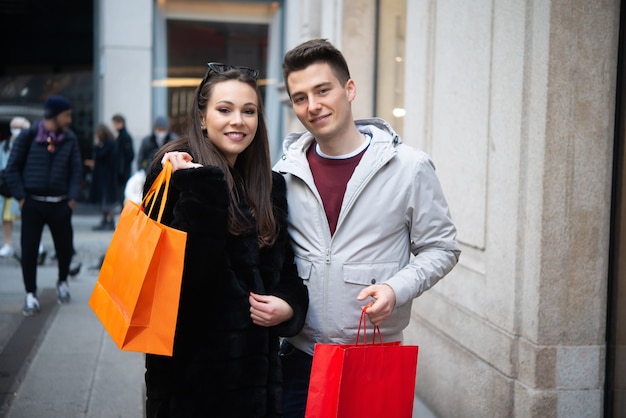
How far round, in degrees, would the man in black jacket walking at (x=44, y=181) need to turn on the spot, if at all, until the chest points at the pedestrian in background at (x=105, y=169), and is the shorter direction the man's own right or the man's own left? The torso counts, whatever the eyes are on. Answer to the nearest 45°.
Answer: approximately 180°

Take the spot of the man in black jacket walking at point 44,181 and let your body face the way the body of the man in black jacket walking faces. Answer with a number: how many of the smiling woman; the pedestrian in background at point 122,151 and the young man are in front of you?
2

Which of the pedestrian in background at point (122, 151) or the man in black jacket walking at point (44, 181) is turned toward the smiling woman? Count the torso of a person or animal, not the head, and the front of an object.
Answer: the man in black jacket walking

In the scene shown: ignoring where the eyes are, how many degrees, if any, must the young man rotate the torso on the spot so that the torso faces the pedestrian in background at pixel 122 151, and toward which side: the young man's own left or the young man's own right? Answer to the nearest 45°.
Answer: approximately 135° to the young man's own right

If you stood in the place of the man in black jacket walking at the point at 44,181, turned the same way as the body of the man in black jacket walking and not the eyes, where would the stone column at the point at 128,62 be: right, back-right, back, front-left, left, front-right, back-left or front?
back

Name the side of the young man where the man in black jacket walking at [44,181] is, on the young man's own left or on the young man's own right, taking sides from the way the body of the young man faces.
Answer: on the young man's own right
